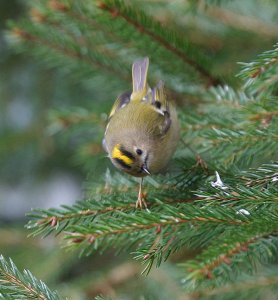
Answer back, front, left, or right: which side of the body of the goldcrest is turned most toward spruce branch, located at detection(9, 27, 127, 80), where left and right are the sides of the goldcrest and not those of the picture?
right

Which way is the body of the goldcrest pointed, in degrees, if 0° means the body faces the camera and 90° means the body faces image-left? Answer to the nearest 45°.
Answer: approximately 0°

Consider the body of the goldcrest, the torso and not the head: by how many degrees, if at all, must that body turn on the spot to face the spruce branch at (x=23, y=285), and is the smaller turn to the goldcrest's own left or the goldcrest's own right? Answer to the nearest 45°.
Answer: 0° — it already faces it
